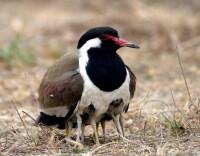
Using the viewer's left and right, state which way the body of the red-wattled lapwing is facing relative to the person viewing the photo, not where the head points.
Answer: facing the viewer and to the right of the viewer
